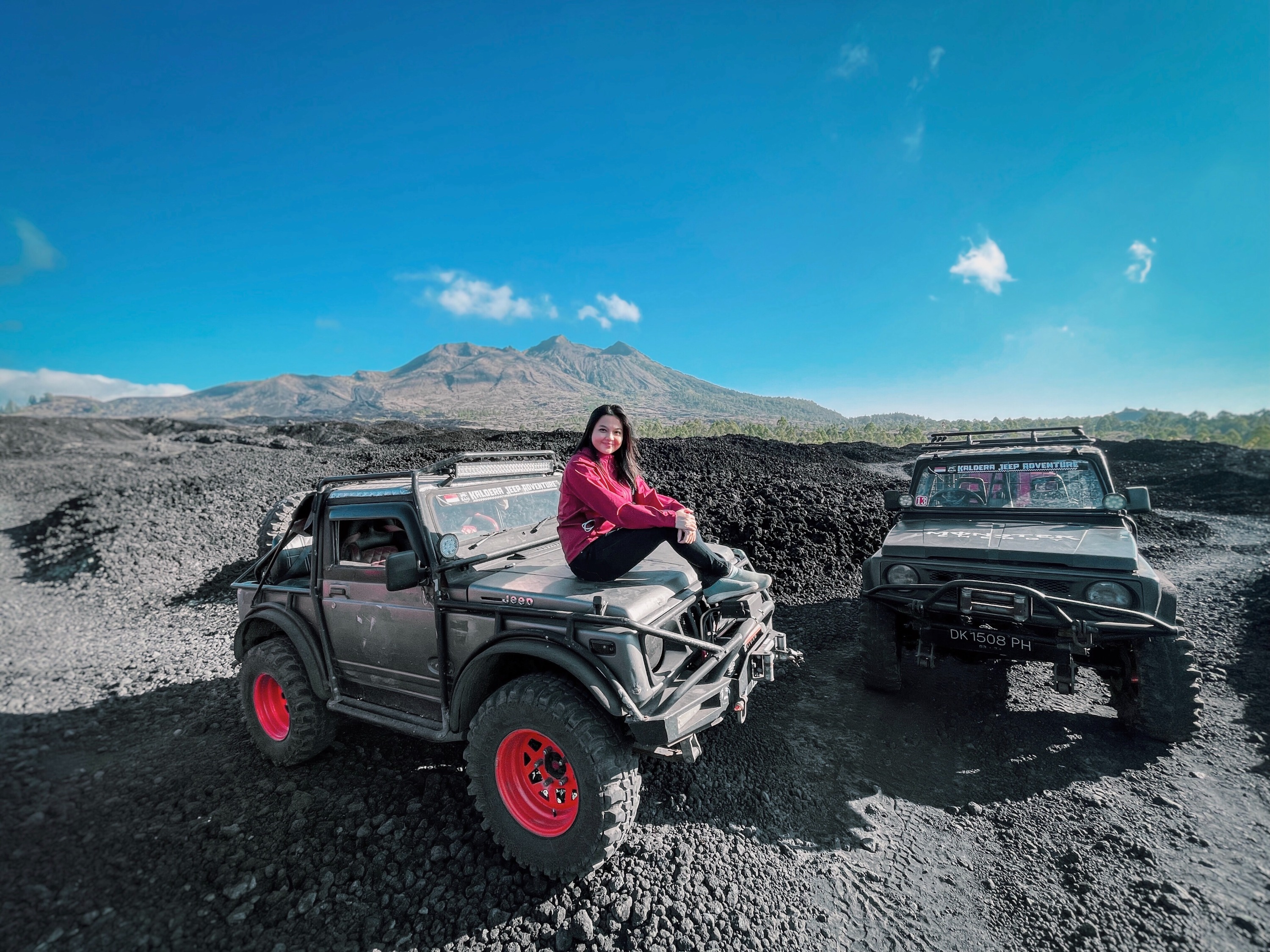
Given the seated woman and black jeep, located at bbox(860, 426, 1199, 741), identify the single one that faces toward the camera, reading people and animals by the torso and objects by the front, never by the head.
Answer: the black jeep

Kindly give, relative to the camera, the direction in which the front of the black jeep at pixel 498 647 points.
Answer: facing the viewer and to the right of the viewer

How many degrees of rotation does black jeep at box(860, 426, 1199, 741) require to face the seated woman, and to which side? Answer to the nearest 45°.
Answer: approximately 45° to its right

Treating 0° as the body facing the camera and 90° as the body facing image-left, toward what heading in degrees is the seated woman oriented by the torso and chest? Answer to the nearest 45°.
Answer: approximately 270°

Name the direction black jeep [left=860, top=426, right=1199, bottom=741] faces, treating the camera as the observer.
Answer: facing the viewer

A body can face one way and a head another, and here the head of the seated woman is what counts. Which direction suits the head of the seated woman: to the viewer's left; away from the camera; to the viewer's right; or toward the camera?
toward the camera

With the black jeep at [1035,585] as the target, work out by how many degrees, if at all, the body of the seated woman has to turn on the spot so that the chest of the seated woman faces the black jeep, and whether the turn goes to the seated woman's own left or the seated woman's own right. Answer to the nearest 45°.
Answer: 0° — they already face it
